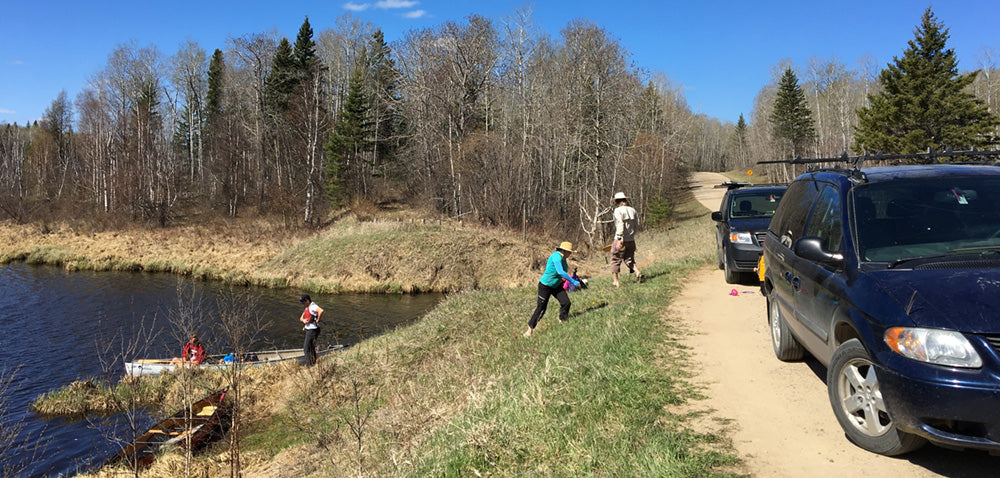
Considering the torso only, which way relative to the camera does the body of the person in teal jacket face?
to the viewer's right

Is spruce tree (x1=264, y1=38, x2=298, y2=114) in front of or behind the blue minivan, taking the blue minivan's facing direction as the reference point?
behind

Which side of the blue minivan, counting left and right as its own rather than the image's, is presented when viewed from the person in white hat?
back

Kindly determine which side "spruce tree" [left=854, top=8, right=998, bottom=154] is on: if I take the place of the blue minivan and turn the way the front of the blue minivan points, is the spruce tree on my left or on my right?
on my left

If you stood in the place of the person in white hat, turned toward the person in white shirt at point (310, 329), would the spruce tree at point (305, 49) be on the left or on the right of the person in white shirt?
right

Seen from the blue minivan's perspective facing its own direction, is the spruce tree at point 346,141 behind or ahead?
behind

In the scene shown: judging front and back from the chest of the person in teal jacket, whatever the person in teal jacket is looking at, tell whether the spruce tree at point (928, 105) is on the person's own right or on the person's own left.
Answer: on the person's own left

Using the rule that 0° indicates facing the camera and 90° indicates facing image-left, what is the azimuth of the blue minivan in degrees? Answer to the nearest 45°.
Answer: approximately 315°
